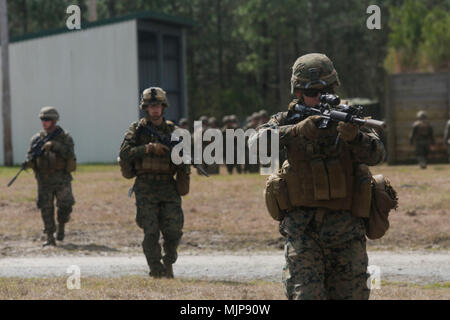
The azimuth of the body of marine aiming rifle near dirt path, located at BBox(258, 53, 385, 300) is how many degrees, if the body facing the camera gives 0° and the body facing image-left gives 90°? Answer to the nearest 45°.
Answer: approximately 0°

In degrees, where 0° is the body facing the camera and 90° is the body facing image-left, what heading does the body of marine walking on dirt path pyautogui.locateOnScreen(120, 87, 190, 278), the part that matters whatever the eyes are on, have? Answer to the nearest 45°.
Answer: approximately 0°

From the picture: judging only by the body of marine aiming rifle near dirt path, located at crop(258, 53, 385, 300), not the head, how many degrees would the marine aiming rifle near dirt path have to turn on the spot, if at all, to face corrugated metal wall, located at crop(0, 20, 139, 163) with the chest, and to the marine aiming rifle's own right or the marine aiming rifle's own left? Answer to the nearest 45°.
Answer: approximately 180°

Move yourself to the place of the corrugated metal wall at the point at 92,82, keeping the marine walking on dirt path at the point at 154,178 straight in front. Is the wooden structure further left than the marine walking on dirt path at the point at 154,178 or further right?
left

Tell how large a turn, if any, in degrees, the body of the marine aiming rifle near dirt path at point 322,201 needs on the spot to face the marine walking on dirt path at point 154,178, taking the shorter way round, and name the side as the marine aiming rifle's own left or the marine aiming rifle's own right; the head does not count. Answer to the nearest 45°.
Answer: approximately 135° to the marine aiming rifle's own right

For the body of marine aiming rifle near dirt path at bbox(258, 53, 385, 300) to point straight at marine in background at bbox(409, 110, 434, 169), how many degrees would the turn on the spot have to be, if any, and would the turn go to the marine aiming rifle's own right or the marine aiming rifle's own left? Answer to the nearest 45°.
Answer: approximately 180°

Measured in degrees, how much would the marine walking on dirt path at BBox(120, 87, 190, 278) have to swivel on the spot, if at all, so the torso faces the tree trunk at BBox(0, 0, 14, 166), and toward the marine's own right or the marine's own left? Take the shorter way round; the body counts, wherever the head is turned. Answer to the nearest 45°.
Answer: approximately 180°

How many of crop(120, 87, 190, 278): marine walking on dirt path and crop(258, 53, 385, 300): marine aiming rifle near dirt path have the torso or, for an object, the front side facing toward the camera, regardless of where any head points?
2

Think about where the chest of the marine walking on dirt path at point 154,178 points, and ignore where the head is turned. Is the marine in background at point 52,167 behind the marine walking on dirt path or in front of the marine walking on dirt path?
behind

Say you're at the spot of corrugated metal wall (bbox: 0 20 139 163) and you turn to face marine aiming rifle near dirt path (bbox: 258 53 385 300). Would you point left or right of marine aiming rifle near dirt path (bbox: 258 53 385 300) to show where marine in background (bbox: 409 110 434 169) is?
left
